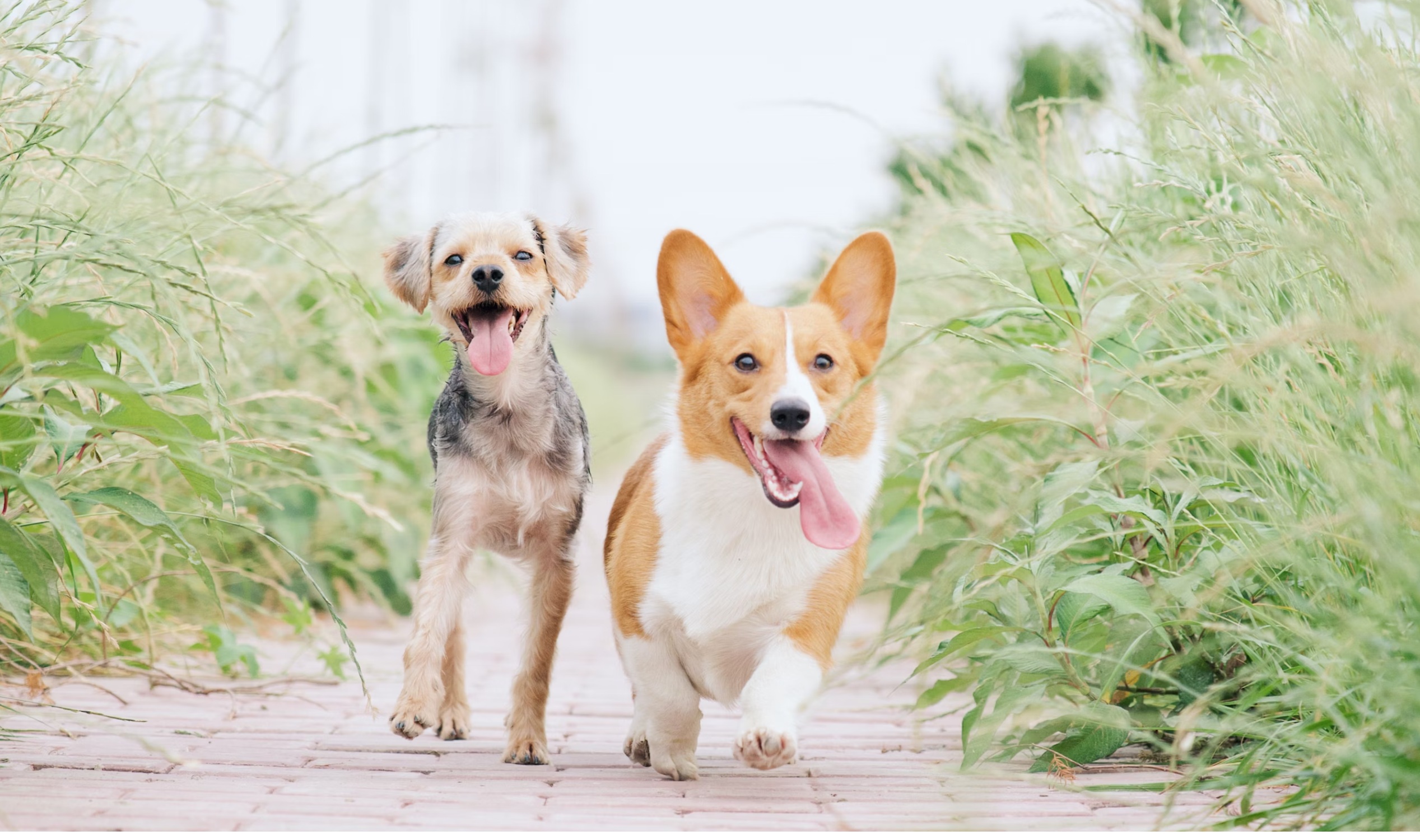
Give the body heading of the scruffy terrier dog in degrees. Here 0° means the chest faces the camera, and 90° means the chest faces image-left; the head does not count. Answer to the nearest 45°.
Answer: approximately 0°

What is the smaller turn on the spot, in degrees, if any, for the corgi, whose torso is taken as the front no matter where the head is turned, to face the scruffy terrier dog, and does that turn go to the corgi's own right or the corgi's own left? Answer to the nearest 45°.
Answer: approximately 135° to the corgi's own right

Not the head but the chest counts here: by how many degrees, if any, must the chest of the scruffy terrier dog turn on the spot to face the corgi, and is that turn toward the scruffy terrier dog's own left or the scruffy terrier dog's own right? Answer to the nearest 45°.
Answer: approximately 45° to the scruffy terrier dog's own left

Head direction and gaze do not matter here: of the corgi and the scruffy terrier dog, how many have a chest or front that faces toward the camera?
2

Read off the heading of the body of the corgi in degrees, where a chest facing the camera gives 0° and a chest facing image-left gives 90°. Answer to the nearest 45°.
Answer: approximately 0°
